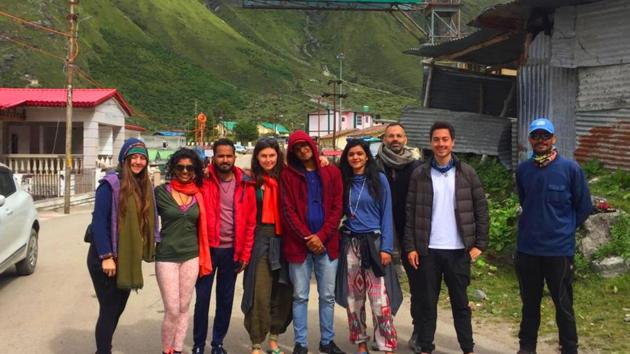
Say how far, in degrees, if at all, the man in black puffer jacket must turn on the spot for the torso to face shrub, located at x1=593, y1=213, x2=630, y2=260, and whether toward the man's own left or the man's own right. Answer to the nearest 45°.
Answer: approximately 135° to the man's own left

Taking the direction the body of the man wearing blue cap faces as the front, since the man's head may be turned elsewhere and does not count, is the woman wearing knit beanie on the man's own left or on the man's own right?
on the man's own right

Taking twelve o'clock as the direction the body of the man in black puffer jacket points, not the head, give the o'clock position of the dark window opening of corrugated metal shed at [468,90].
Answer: The dark window opening of corrugated metal shed is roughly at 6 o'clock from the man in black puffer jacket.

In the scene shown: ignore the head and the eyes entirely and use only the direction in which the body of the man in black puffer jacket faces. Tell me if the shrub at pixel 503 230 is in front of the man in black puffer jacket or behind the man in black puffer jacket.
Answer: behind
